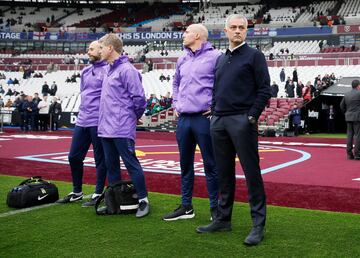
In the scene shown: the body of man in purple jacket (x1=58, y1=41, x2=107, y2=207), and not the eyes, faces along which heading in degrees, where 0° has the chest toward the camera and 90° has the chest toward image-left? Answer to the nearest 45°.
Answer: approximately 45°

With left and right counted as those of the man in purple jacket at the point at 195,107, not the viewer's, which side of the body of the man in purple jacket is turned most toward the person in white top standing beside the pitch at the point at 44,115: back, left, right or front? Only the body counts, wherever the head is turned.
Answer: right

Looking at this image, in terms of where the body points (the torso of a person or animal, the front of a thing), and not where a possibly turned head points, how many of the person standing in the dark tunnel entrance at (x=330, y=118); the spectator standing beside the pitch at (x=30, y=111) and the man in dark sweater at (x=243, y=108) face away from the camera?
0

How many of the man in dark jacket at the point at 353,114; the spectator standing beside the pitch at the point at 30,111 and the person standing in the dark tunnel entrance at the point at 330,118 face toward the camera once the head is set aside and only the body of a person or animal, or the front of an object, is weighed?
2

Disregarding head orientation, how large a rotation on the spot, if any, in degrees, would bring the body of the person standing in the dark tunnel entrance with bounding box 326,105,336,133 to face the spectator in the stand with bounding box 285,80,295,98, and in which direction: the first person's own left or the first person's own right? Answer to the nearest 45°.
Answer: approximately 135° to the first person's own right

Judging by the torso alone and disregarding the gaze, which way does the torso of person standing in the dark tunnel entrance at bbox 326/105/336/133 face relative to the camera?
toward the camera

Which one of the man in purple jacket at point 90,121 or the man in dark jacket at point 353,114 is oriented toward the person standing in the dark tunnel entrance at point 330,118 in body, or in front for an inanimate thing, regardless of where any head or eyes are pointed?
the man in dark jacket

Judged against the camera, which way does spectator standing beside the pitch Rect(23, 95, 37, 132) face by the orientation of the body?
toward the camera

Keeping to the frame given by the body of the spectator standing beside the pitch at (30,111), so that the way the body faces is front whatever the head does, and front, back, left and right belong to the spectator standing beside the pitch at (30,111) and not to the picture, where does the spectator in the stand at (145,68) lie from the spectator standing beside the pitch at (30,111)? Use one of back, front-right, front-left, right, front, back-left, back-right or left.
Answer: back-left

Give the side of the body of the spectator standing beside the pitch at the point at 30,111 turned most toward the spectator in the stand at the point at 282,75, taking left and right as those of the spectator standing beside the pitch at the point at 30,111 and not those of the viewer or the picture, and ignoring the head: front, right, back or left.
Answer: left

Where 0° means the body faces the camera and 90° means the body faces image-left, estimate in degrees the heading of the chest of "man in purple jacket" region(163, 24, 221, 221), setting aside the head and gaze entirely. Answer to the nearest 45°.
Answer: approximately 45°

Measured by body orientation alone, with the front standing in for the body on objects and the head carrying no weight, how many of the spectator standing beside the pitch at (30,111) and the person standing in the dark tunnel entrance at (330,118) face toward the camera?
2

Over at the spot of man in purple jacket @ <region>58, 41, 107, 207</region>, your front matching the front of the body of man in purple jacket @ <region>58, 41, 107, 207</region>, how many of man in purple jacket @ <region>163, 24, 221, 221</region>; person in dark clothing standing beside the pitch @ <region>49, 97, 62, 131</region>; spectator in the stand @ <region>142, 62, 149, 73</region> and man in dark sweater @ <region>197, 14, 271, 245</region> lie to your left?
2

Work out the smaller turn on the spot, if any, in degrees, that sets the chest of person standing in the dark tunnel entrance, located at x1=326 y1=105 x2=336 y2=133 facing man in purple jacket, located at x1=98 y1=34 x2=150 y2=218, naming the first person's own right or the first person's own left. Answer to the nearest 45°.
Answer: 0° — they already face them

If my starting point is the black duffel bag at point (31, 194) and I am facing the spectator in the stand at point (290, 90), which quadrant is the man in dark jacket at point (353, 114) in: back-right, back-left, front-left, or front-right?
front-right
